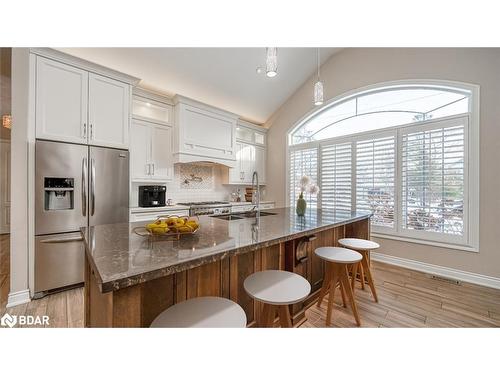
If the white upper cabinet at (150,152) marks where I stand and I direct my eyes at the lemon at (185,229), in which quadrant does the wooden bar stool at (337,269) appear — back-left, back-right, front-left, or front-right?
front-left

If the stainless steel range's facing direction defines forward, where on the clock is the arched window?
The arched window is roughly at 11 o'clock from the stainless steel range.

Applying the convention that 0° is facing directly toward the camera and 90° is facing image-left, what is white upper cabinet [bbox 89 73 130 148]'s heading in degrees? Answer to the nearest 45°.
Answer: approximately 315°

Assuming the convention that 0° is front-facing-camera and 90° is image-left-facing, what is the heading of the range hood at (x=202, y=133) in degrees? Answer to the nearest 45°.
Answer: approximately 315°

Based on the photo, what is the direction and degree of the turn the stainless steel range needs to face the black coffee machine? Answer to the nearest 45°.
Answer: approximately 135° to its right

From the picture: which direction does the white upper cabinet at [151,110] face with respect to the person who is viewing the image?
facing the viewer and to the right of the viewer

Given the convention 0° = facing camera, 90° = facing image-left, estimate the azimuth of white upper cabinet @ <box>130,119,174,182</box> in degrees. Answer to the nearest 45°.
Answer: approximately 315°

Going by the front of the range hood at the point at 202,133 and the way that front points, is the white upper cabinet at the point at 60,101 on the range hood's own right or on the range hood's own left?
on the range hood's own right

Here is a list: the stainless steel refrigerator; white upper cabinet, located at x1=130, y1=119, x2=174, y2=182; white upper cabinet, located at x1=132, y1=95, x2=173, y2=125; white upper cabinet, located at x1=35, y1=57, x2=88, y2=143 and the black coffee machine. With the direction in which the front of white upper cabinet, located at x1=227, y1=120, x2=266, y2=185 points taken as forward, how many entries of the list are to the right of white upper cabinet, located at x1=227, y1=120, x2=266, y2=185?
5

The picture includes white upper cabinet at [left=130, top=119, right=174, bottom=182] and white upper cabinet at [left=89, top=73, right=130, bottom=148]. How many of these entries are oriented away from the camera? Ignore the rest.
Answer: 0

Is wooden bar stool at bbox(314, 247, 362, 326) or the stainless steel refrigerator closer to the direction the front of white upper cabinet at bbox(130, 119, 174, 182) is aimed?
the wooden bar stool

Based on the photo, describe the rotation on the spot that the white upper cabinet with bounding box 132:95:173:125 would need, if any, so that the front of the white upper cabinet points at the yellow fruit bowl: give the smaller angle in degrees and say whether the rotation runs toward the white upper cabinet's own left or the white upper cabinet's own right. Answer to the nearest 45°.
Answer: approximately 45° to the white upper cabinet's own right
